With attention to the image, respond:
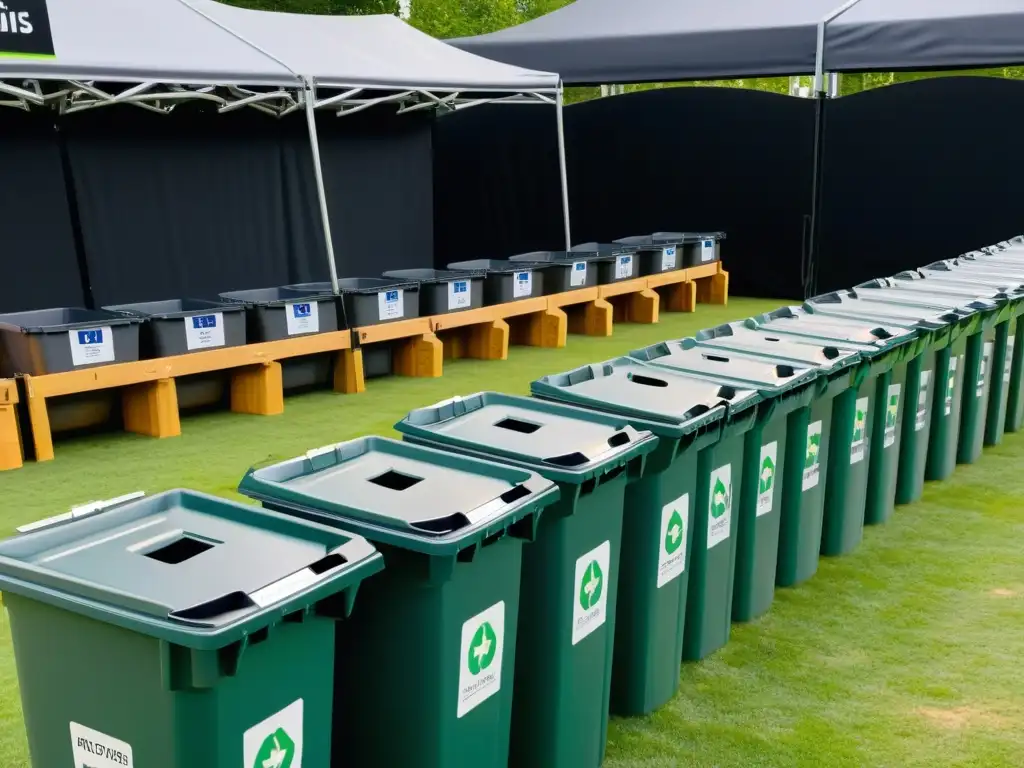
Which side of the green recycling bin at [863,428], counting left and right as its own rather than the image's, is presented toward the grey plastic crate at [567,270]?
back

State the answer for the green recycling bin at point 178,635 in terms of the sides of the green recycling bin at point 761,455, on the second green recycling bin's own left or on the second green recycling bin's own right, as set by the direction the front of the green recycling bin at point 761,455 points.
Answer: on the second green recycling bin's own right

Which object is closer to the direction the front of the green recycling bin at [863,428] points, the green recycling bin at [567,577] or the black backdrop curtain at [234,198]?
the green recycling bin

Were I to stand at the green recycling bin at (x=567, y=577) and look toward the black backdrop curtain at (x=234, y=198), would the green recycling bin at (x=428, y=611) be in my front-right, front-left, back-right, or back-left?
back-left
